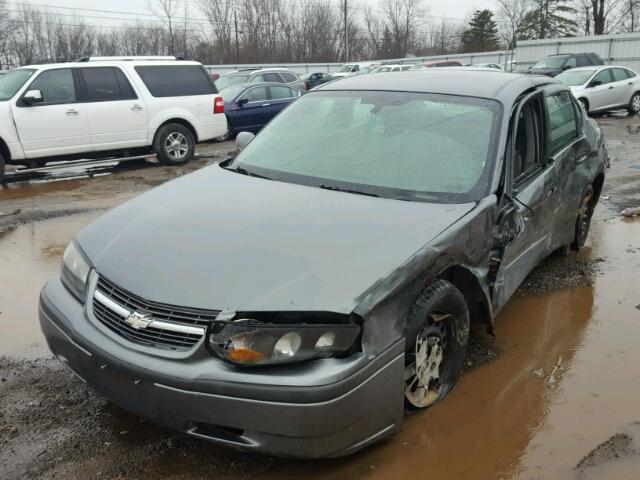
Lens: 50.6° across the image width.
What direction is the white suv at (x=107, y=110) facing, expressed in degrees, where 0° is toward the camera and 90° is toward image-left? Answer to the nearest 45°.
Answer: approximately 90°

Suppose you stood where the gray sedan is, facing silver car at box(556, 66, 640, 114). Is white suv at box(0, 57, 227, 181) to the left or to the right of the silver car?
left

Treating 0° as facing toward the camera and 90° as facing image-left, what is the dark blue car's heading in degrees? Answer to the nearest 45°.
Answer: approximately 45°

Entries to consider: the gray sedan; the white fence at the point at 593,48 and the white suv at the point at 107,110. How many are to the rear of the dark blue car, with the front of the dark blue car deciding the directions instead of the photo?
1

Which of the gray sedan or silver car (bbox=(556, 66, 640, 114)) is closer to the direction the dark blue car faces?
the gray sedan

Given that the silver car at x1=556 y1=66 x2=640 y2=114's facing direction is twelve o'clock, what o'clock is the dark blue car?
The dark blue car is roughly at 12 o'clock from the silver car.

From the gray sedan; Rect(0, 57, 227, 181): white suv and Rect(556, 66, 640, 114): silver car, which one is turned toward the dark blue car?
the silver car

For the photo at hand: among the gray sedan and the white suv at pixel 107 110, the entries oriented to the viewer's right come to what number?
0

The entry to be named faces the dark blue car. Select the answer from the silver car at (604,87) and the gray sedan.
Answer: the silver car

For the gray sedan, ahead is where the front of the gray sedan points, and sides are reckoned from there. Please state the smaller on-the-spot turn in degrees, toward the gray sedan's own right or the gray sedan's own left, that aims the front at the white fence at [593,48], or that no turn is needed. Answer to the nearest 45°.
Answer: approximately 180°
